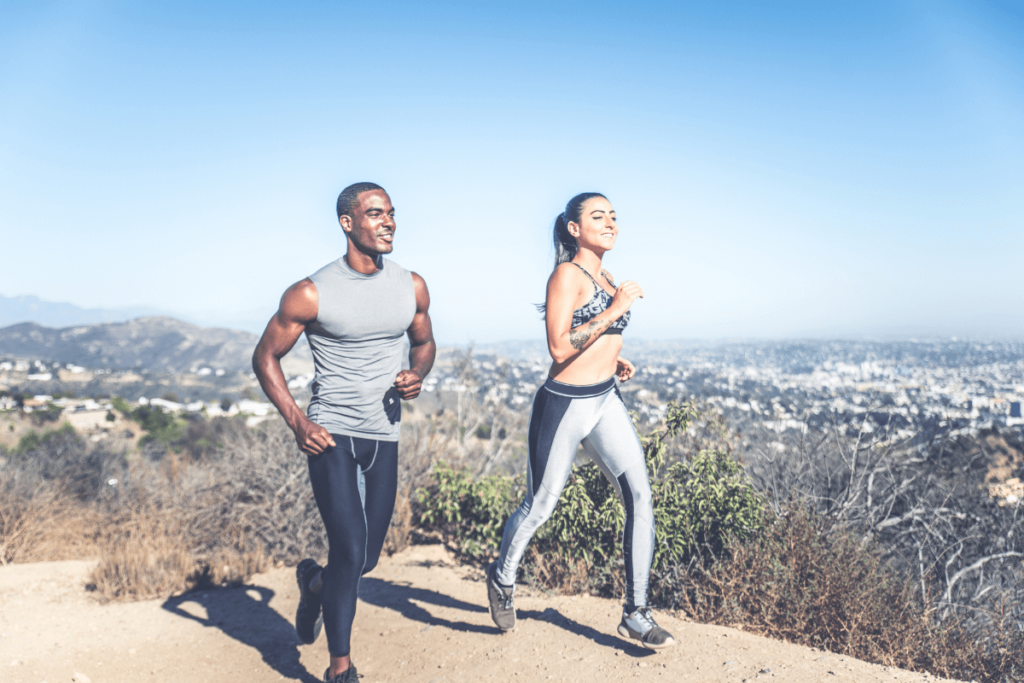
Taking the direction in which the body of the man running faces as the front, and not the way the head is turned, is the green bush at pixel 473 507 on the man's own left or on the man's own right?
on the man's own left

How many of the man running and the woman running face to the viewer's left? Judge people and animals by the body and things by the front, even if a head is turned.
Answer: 0

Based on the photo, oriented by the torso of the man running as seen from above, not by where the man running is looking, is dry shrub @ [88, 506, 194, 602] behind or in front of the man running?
behind

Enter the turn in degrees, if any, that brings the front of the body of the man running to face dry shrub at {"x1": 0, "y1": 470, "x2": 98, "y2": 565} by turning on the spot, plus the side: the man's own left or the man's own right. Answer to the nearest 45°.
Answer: approximately 180°

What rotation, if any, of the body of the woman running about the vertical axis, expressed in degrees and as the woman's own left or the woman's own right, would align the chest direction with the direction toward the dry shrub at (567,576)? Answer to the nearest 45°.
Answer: approximately 135° to the woman's own left

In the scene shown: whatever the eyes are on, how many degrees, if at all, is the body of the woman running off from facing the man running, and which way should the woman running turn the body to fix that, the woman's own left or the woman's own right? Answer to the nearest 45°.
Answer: approximately 135° to the woman's own right

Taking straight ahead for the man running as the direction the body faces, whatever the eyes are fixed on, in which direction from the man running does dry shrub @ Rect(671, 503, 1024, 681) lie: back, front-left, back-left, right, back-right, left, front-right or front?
front-left

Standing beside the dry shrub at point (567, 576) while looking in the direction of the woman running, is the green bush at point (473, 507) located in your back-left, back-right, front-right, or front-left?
back-right

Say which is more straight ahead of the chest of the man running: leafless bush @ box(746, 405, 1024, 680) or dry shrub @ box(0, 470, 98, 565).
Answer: the leafless bush

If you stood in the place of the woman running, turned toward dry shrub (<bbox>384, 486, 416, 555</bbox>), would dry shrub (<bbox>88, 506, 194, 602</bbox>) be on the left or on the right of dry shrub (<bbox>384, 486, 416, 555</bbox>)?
left

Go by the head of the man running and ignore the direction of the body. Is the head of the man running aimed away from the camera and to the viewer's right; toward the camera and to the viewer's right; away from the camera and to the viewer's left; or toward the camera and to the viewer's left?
toward the camera and to the viewer's right

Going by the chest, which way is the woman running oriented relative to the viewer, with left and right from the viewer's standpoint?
facing the viewer and to the right of the viewer

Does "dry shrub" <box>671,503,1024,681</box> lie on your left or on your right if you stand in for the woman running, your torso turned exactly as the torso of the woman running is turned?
on your left
